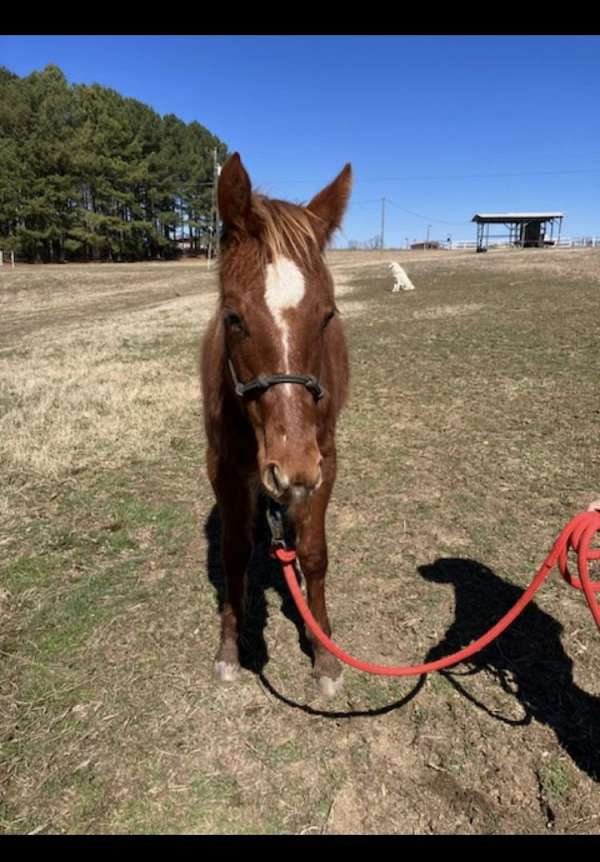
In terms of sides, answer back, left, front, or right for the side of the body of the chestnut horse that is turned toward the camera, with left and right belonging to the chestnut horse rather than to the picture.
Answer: front
